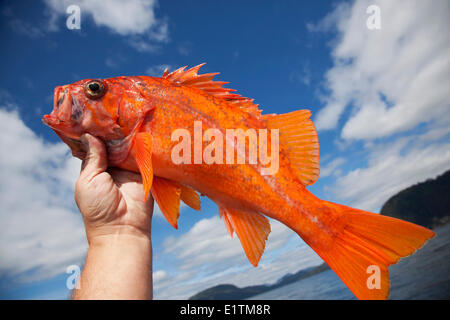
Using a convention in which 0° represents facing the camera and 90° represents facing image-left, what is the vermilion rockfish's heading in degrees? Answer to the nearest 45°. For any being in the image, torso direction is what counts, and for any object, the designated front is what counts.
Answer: approximately 90°
